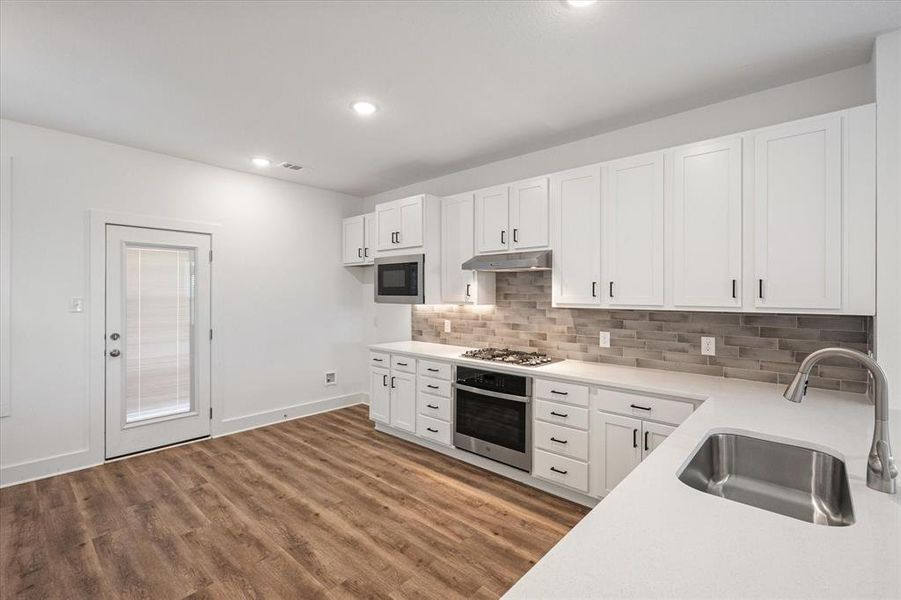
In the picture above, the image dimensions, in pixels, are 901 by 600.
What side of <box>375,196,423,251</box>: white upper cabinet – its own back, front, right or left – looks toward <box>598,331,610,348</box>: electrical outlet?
left

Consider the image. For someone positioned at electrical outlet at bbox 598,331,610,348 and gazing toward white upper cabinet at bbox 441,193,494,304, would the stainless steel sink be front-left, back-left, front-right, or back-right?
back-left

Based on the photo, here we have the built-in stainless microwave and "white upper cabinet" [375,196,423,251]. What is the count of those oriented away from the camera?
0

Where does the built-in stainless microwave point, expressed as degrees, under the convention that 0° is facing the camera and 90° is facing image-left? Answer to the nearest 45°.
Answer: approximately 45°

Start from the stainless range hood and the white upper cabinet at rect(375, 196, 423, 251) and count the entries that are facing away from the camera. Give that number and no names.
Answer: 0

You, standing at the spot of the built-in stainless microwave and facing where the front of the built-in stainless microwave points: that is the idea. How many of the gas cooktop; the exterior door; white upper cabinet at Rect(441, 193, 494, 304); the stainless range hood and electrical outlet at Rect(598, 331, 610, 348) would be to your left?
4

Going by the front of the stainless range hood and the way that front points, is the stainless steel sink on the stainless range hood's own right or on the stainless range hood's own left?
on the stainless range hood's own left

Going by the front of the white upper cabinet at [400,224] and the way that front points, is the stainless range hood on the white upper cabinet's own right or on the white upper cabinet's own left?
on the white upper cabinet's own left

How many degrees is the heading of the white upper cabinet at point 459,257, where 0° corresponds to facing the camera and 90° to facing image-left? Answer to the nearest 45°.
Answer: approximately 45°

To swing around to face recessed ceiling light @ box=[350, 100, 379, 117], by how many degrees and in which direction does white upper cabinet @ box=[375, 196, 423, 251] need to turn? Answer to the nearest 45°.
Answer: approximately 45° to its left

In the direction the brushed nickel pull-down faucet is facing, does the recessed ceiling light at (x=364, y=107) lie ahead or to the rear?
ahead

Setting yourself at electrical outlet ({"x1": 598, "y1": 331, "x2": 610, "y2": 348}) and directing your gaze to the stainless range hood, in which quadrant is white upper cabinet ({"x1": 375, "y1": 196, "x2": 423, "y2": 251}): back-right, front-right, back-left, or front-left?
front-right

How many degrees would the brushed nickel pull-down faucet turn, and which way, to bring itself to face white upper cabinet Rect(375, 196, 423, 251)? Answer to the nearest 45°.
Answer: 0° — it already faces it

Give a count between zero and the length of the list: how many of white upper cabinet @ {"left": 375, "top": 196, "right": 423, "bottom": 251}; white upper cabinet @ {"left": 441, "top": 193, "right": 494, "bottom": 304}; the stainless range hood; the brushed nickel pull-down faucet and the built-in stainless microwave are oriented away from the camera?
0

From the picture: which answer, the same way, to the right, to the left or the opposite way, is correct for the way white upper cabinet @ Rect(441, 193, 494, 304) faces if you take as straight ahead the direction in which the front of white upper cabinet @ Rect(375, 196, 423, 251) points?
the same way

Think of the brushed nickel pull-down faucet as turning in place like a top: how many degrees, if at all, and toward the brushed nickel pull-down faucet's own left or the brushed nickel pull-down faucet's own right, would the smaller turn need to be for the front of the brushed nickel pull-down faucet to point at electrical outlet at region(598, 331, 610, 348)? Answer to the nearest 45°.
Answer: approximately 45° to the brushed nickel pull-down faucet's own right

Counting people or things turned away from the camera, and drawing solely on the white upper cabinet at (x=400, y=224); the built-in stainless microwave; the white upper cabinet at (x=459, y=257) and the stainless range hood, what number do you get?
0

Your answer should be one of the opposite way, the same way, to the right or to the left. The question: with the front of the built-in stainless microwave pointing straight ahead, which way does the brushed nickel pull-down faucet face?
to the right

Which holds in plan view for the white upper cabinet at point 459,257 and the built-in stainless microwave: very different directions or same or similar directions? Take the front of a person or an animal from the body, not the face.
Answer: same or similar directions

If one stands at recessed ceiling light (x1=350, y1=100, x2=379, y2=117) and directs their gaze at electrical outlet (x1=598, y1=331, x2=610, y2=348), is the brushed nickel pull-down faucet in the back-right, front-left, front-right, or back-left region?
front-right

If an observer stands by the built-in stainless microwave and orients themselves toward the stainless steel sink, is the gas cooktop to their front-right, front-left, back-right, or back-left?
front-left
